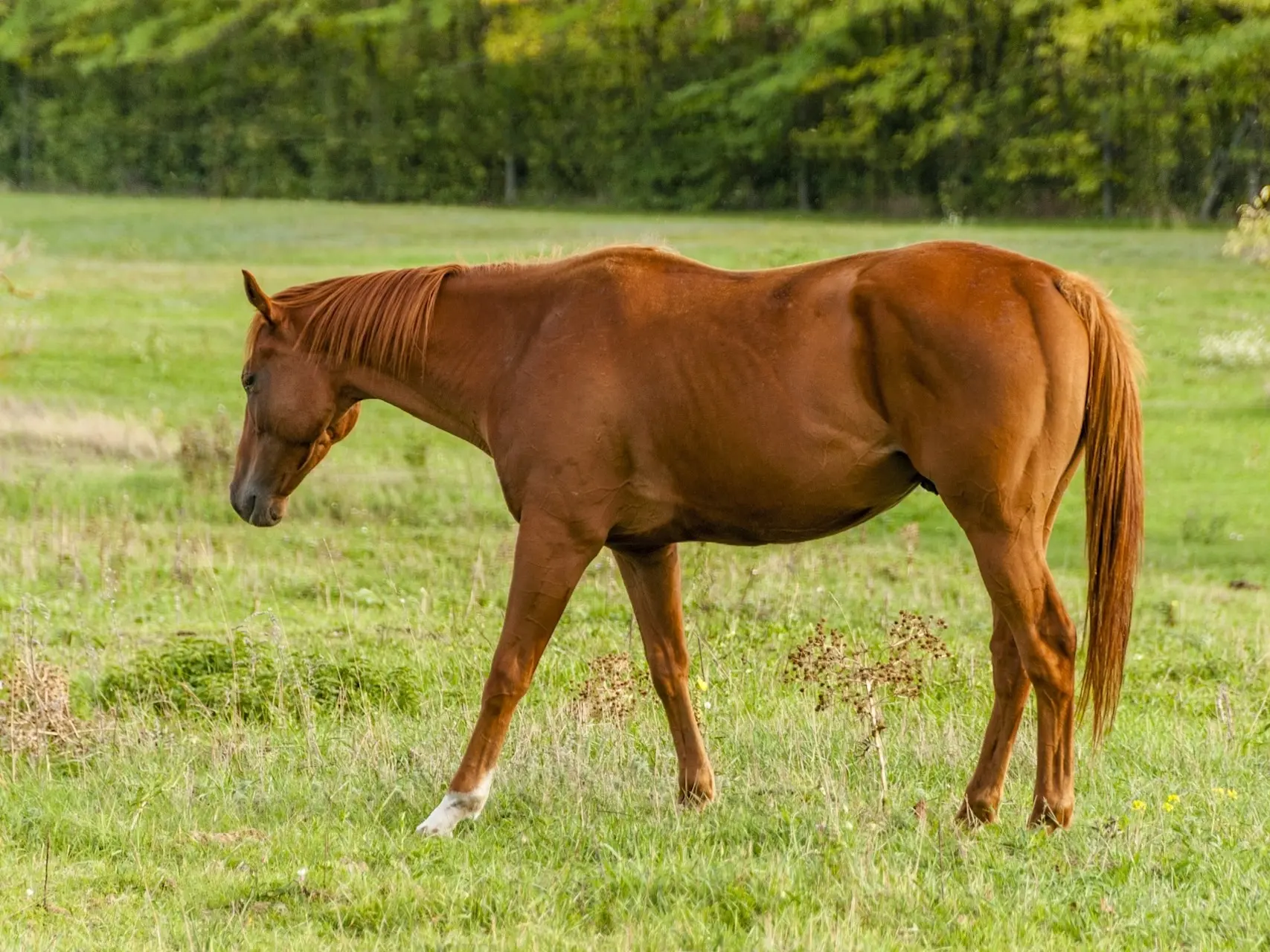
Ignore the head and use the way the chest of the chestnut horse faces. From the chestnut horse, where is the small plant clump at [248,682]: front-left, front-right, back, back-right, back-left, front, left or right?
front-right

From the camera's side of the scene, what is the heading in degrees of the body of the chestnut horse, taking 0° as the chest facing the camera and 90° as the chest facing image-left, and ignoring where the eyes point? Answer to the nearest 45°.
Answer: approximately 90°

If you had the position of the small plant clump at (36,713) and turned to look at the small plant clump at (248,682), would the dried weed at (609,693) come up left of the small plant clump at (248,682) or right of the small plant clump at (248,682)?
right

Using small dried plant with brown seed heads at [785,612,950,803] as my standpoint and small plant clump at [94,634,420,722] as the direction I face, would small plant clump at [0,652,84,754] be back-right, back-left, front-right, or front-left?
front-left
